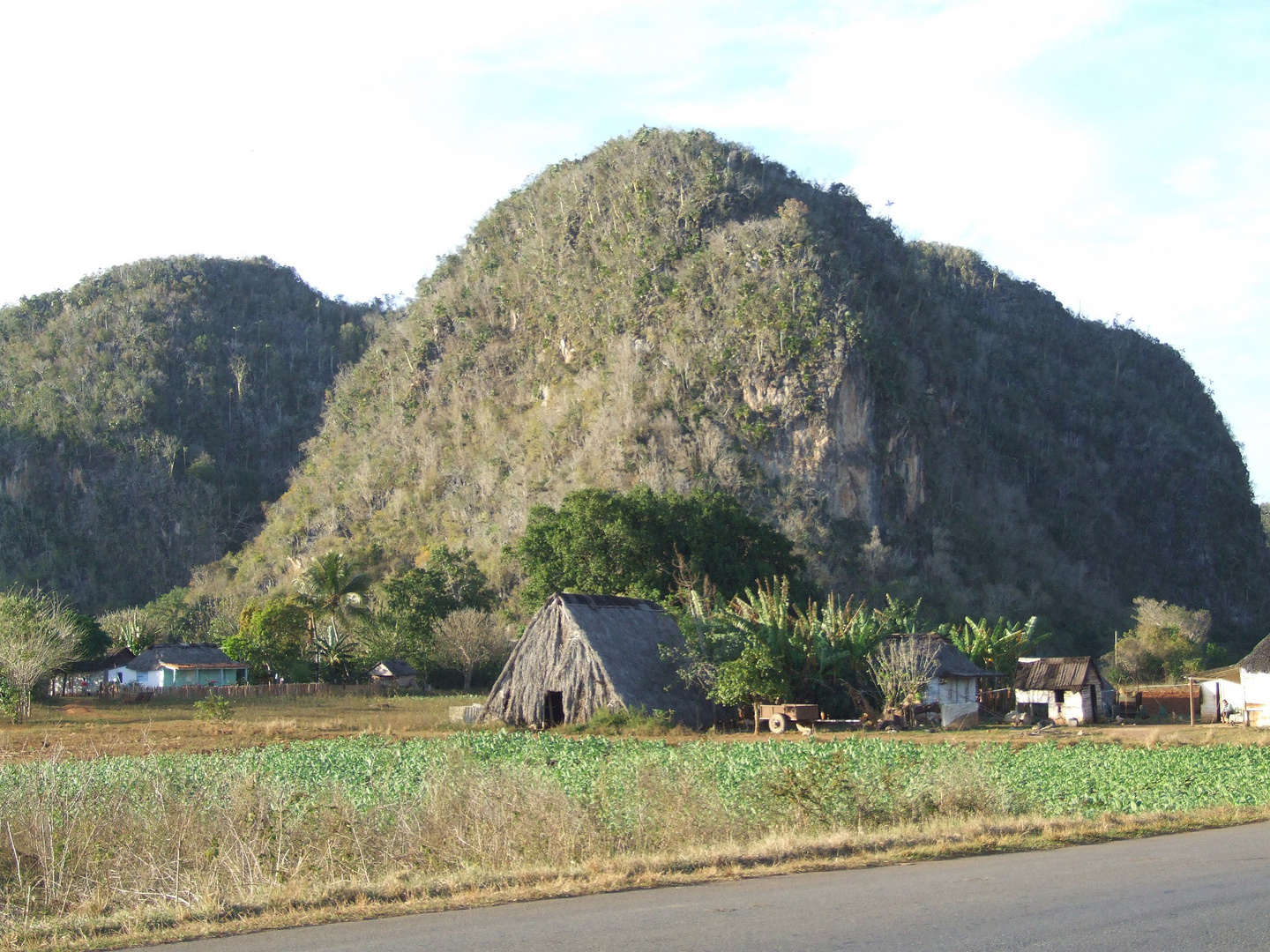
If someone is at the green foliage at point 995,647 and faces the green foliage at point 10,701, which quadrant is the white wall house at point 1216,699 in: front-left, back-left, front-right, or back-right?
back-left

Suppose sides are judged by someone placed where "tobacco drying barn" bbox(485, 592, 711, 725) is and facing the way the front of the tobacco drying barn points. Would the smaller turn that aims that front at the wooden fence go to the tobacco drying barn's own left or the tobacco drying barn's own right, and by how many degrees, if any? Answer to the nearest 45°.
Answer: approximately 90° to the tobacco drying barn's own right

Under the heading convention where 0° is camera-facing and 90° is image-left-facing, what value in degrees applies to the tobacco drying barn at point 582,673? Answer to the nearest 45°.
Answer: approximately 45°

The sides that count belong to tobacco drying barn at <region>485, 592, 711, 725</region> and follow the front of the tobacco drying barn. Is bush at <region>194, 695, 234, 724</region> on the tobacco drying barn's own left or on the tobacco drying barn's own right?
on the tobacco drying barn's own right

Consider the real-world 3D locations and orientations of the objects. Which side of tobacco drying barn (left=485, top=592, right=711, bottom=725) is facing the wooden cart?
left

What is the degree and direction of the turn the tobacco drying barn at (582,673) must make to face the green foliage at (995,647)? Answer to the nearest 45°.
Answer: approximately 180°

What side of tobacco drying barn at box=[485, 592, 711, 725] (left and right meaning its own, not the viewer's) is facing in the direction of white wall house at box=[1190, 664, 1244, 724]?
left

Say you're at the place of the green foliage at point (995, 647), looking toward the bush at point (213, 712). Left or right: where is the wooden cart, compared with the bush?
left
